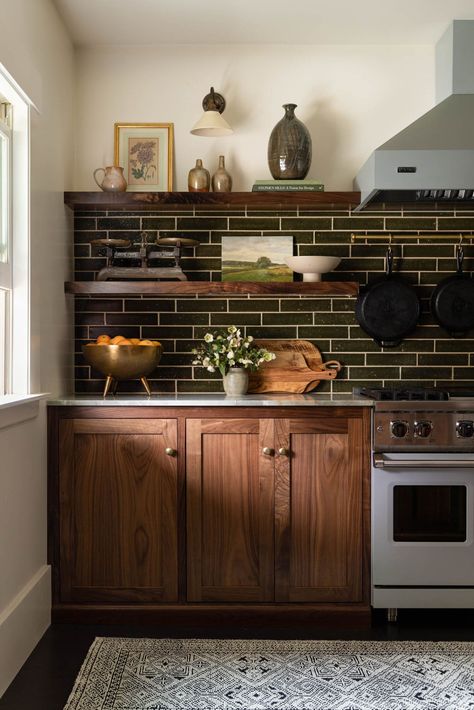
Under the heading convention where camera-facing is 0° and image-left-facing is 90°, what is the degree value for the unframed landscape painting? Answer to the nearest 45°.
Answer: approximately 0°

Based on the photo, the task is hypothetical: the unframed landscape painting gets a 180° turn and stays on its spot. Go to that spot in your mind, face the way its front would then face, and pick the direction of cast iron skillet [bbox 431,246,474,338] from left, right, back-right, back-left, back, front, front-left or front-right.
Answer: right

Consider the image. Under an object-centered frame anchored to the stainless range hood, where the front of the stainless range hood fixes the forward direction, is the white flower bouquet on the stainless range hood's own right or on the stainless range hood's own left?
on the stainless range hood's own right

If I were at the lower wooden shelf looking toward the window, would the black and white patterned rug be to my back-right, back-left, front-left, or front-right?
front-left

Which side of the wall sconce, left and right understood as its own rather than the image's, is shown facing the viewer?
front

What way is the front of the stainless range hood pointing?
toward the camera

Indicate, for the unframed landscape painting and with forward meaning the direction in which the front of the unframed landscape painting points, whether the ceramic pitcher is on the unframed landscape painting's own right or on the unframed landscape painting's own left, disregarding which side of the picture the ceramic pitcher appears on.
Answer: on the unframed landscape painting's own right

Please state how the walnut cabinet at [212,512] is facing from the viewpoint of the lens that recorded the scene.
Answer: facing the viewer

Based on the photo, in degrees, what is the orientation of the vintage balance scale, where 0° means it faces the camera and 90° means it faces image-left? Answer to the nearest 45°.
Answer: approximately 0°
